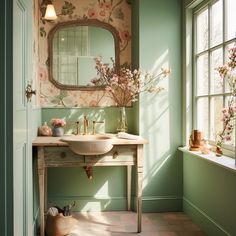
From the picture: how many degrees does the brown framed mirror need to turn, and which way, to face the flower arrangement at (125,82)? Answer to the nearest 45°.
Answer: approximately 90° to its left

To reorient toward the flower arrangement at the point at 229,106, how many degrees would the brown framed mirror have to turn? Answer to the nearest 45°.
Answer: approximately 45° to its left

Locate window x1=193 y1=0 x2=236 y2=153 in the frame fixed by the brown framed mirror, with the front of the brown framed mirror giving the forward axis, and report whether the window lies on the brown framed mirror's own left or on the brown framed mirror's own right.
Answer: on the brown framed mirror's own left

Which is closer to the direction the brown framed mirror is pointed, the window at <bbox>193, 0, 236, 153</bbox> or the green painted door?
the green painted door

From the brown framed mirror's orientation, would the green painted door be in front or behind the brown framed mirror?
in front

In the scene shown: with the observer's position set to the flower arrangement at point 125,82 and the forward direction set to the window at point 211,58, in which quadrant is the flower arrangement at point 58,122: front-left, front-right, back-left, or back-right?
back-right

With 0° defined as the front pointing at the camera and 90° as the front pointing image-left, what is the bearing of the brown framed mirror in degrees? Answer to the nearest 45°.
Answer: approximately 0°

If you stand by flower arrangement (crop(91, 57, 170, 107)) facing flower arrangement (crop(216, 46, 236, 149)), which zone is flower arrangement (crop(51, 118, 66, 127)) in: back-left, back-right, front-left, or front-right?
back-right
